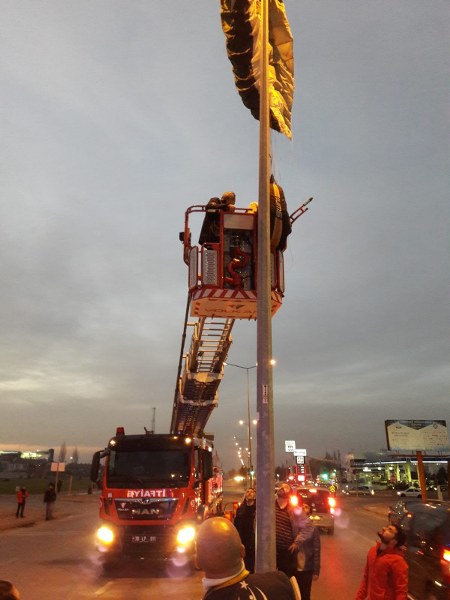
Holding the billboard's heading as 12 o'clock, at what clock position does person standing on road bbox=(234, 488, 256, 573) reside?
The person standing on road is roughly at 12 o'clock from the billboard.

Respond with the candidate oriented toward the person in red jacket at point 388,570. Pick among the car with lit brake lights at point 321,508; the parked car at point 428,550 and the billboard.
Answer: the billboard

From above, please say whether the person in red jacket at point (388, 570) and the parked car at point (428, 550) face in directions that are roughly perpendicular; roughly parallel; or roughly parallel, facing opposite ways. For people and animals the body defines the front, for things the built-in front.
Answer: roughly perpendicular

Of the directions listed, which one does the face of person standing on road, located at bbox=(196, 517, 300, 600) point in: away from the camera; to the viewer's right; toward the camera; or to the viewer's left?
away from the camera

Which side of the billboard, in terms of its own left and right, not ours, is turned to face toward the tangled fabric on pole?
front

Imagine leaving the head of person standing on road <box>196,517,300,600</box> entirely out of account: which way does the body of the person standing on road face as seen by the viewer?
away from the camera

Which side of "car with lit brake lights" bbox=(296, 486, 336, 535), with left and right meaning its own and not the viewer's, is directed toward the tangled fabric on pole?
back

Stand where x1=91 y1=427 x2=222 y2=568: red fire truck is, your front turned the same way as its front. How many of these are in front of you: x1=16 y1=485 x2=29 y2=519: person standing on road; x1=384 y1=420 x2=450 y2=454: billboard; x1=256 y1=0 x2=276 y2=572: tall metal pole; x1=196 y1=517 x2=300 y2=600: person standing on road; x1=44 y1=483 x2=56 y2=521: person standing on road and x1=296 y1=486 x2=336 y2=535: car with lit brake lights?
2

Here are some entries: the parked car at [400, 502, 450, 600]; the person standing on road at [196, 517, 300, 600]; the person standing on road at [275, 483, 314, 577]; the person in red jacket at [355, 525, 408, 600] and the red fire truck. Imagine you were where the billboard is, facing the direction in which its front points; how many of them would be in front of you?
5

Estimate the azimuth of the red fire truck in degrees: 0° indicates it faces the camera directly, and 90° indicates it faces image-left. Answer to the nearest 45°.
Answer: approximately 0°

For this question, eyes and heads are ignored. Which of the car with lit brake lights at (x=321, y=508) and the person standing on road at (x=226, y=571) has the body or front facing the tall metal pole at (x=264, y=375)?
the person standing on road

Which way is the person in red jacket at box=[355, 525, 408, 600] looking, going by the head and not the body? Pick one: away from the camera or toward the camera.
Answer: toward the camera

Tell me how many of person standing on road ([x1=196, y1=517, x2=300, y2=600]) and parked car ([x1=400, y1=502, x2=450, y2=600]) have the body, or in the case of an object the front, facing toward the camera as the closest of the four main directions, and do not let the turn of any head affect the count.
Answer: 0

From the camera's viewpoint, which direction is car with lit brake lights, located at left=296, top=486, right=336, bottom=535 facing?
away from the camera

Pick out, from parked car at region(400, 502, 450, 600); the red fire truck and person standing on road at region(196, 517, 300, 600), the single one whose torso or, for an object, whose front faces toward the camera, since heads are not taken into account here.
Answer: the red fire truck
